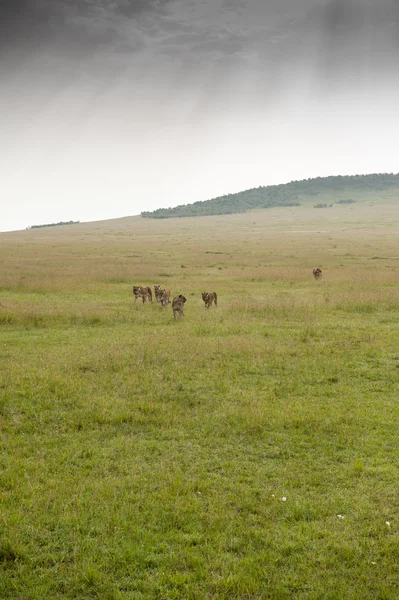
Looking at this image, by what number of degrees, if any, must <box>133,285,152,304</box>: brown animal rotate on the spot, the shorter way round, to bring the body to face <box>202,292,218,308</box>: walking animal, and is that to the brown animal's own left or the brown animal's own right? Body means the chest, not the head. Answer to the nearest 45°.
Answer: approximately 135° to the brown animal's own left
